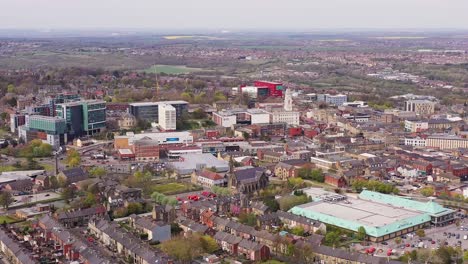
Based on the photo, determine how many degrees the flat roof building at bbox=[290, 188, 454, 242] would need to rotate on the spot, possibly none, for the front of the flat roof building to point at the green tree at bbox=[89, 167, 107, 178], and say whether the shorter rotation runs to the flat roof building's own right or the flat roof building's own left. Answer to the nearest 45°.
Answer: approximately 135° to the flat roof building's own right

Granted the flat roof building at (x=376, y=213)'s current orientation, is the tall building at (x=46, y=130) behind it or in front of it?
behind

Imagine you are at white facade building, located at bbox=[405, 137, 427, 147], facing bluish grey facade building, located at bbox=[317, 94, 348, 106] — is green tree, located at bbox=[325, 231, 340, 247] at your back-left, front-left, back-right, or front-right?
back-left

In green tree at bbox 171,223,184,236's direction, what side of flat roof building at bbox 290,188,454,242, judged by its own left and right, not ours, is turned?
right

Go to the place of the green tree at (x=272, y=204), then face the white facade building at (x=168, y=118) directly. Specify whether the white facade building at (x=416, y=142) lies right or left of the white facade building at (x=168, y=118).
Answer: right

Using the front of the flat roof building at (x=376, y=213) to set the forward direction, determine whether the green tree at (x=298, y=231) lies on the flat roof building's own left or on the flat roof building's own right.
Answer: on the flat roof building's own right

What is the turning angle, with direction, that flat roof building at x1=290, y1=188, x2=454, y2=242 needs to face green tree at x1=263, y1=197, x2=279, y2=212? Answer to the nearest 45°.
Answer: approximately 135° to its right

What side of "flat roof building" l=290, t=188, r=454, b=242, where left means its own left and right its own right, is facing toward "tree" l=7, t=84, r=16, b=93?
back

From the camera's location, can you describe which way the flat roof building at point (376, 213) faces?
facing the viewer and to the right of the viewer

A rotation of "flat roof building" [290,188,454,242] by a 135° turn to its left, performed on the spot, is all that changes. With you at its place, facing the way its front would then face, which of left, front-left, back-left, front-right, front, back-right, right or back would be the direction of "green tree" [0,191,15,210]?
left

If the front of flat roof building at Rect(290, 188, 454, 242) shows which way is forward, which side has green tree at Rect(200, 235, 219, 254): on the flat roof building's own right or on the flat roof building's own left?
on the flat roof building's own right

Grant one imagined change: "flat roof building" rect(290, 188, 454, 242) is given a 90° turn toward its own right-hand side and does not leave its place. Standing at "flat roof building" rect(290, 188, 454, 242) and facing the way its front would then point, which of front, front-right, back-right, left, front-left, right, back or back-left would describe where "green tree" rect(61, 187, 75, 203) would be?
front-right

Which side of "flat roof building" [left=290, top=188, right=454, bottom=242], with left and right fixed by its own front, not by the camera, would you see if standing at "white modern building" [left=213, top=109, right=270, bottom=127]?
back

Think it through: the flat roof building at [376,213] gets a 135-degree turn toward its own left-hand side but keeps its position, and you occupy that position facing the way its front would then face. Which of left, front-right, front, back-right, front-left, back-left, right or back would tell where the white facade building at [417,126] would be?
front

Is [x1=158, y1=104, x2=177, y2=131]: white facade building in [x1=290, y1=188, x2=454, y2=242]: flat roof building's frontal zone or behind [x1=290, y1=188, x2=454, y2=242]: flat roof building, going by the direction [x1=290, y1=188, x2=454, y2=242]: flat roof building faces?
behind
